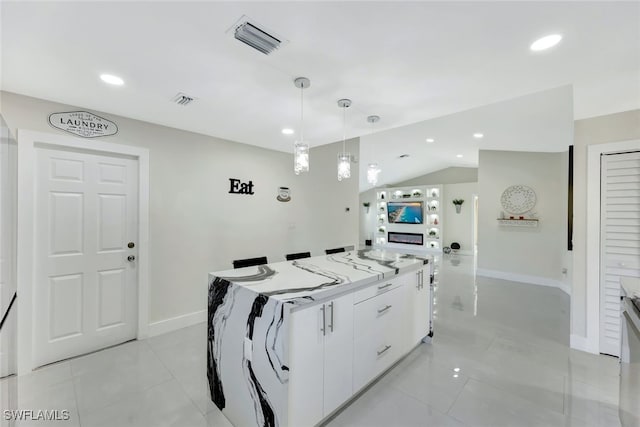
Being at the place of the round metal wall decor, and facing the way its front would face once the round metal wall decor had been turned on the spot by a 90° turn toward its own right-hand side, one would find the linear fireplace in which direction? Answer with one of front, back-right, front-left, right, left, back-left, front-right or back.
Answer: front-right

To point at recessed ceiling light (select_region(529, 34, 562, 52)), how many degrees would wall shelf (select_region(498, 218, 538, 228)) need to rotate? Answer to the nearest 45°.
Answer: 0° — it already faces it

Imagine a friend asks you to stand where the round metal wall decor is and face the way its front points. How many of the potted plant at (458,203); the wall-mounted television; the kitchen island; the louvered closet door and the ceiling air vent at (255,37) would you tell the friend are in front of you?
3

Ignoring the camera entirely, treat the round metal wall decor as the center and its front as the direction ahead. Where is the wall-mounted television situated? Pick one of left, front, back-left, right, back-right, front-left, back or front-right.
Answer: back-right

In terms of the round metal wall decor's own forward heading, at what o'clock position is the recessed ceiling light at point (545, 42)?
The recessed ceiling light is roughly at 12 o'clock from the round metal wall decor.

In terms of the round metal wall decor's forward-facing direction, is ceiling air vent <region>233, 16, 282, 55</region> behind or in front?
in front

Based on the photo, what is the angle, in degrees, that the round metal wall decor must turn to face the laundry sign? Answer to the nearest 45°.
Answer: approximately 45° to its right

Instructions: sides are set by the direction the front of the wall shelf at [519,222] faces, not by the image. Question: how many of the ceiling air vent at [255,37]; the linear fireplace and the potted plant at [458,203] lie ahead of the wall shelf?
1

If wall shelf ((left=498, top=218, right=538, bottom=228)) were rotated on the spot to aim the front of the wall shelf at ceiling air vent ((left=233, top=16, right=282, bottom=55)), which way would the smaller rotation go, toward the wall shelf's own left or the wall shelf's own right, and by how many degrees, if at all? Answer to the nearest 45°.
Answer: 0° — it already faces it

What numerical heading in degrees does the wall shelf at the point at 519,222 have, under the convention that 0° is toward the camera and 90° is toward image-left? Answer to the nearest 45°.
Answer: approximately 0°

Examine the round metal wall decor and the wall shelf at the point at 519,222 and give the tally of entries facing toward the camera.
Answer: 2

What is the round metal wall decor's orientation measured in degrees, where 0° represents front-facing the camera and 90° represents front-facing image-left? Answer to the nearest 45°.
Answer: approximately 0°

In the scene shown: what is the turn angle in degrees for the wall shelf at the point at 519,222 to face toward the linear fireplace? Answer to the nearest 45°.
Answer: approximately 135° to its right

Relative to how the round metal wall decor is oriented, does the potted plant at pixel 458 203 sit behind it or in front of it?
behind

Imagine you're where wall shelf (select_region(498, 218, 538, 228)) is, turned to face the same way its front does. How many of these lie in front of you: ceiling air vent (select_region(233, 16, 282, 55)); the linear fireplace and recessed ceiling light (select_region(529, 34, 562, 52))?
2
